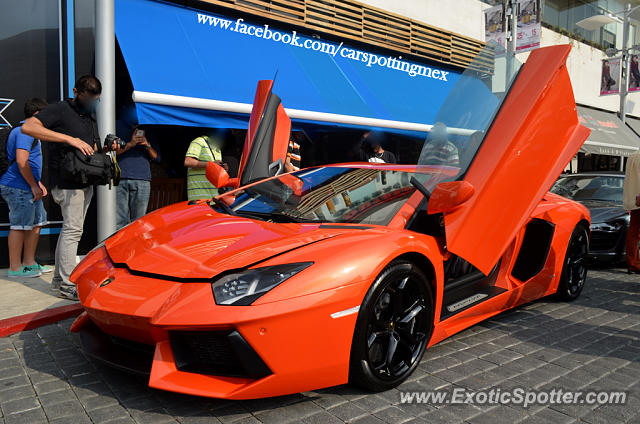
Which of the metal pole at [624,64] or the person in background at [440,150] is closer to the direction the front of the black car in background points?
the person in background

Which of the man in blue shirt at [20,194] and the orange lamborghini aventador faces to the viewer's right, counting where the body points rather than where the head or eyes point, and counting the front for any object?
the man in blue shirt

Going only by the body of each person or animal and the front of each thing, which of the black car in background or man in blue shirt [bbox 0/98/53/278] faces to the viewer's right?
the man in blue shirt

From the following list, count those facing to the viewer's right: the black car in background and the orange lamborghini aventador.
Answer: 0

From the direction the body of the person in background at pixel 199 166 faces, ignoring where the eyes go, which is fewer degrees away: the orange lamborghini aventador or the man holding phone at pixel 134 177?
the orange lamborghini aventador

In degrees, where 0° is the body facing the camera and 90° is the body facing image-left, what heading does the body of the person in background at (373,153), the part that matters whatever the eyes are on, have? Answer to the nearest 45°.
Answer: approximately 0°

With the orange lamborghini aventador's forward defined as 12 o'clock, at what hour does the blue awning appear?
The blue awning is roughly at 4 o'clock from the orange lamborghini aventador.

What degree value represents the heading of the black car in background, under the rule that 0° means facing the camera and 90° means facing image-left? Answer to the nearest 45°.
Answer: approximately 0°

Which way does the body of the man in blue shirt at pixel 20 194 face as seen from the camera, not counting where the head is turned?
to the viewer's right
